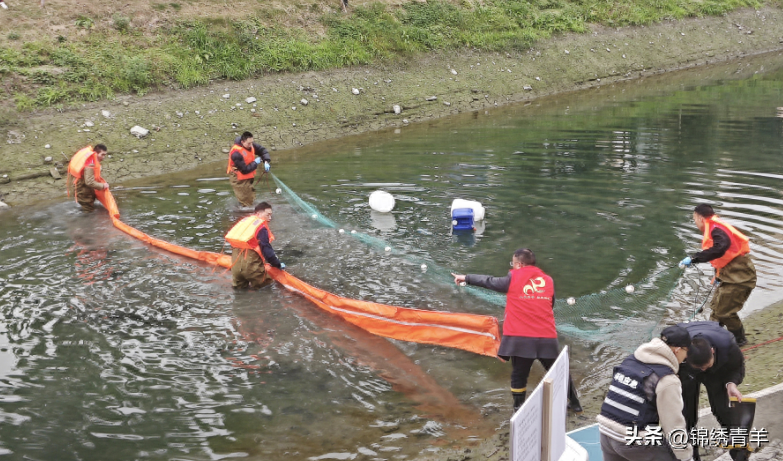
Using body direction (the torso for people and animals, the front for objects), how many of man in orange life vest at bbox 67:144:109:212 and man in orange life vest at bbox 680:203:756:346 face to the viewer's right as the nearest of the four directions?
1

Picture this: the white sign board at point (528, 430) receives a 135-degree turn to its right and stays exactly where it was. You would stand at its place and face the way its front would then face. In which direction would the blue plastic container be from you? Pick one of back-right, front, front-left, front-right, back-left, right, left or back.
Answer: front

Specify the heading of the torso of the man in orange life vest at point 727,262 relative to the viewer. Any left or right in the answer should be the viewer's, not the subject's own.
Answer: facing to the left of the viewer

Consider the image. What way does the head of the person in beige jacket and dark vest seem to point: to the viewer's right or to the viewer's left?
to the viewer's right

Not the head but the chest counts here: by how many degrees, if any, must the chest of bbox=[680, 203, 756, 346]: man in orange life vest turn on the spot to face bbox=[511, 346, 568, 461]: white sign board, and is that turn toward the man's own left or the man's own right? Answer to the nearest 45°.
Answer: approximately 90° to the man's own left

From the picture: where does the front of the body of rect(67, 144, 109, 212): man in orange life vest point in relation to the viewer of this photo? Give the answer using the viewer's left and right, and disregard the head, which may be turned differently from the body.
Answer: facing to the right of the viewer

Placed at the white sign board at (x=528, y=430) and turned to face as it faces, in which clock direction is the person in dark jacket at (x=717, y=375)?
The person in dark jacket is roughly at 6 o'clock from the white sign board.

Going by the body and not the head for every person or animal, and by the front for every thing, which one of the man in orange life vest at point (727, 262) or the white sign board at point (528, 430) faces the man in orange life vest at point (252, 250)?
the man in orange life vest at point (727, 262)

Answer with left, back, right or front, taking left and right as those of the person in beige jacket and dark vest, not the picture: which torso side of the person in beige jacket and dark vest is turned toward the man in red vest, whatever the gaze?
left

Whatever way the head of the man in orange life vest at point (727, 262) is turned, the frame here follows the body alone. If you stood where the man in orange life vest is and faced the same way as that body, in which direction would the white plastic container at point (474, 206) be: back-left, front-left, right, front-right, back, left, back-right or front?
front-right

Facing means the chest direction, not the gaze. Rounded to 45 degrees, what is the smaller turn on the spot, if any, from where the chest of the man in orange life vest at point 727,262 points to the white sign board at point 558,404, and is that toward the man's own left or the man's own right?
approximately 90° to the man's own left

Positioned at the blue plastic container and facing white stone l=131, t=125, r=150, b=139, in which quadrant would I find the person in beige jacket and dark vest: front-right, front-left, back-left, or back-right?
back-left

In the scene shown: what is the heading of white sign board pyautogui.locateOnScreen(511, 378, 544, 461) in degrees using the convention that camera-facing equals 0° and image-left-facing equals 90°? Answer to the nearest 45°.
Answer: approximately 45°
